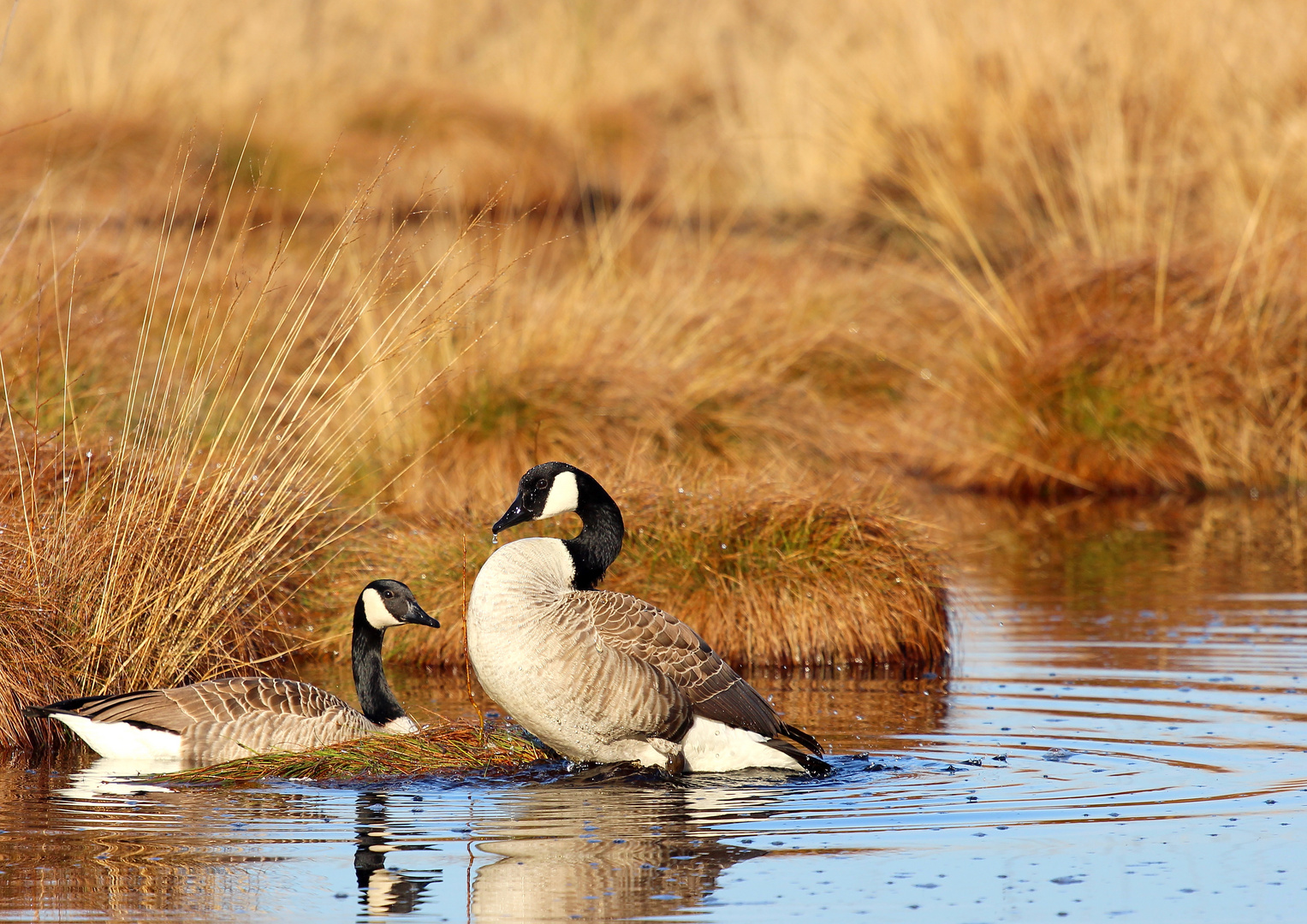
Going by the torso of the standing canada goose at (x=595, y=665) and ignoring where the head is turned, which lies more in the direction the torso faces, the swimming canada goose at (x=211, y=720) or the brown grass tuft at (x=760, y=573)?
the swimming canada goose

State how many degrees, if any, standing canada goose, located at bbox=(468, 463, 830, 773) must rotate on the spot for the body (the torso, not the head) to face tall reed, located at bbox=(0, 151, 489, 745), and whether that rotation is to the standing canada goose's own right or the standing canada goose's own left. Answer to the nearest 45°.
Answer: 0° — it already faces it

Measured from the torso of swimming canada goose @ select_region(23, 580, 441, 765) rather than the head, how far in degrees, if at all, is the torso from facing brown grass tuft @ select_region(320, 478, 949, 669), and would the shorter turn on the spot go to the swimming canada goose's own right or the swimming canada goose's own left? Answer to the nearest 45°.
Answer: approximately 45° to the swimming canada goose's own left

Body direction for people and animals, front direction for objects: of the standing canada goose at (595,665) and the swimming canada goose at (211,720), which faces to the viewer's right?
the swimming canada goose

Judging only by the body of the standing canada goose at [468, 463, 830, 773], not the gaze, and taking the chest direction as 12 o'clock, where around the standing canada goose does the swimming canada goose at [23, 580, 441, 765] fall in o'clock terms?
The swimming canada goose is roughly at 12 o'clock from the standing canada goose.

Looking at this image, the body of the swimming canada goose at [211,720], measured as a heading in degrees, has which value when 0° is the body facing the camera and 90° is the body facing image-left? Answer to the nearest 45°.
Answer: approximately 270°

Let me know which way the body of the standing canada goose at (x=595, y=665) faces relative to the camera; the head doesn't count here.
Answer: to the viewer's left

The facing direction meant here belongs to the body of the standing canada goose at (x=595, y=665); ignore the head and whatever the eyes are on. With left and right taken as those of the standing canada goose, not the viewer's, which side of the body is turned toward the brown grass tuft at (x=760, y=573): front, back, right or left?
right

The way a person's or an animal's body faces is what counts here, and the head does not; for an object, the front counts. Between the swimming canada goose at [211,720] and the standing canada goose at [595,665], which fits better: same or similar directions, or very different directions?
very different directions

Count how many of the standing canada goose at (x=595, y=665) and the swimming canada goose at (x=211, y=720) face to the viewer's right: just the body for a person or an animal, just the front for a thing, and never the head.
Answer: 1

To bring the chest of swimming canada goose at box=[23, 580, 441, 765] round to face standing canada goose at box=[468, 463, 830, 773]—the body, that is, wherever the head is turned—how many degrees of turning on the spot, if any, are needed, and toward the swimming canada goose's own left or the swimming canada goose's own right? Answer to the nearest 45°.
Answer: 0° — it already faces it

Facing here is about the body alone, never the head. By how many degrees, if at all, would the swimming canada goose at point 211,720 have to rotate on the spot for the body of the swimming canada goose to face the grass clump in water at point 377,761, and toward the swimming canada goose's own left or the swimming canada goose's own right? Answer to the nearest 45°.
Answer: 0° — it already faces it

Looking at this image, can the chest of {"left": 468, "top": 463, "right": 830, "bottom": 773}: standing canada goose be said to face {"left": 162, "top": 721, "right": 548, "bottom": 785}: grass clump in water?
yes
